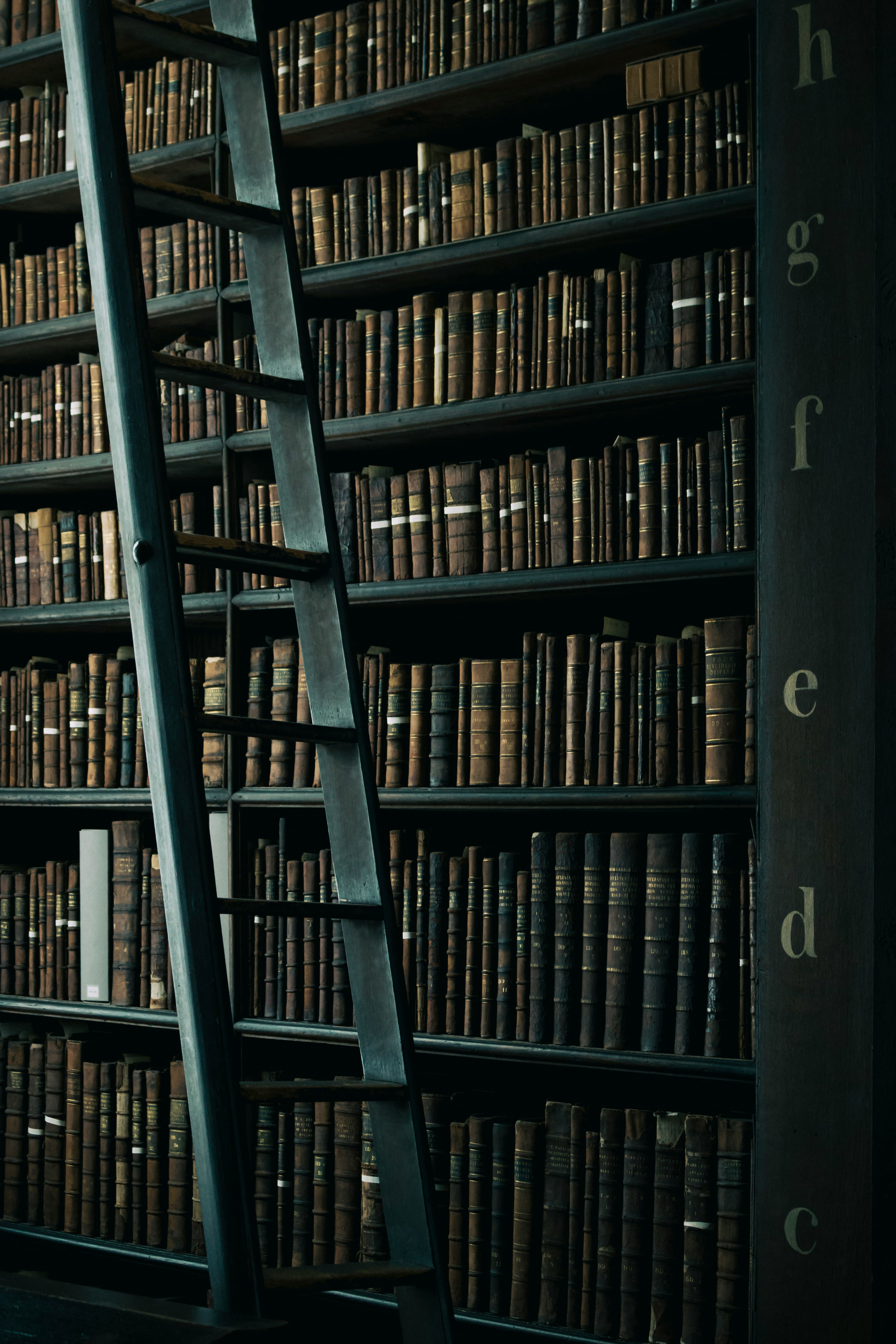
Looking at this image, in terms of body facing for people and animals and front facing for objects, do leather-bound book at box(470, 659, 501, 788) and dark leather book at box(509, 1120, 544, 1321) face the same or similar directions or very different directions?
same or similar directions

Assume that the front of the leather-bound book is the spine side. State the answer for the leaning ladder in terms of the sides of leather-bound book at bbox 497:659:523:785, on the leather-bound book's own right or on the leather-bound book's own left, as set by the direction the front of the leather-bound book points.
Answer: on the leather-bound book's own right

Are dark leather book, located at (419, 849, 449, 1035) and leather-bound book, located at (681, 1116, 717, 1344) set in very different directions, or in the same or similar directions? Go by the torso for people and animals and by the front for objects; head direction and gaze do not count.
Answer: same or similar directions

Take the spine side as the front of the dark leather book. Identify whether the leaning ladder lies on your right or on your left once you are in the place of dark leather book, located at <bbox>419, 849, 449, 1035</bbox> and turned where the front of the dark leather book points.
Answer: on your right

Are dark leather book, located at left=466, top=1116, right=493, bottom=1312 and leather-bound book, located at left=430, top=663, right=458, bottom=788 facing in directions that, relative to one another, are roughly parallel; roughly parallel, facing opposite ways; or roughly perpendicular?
roughly parallel
